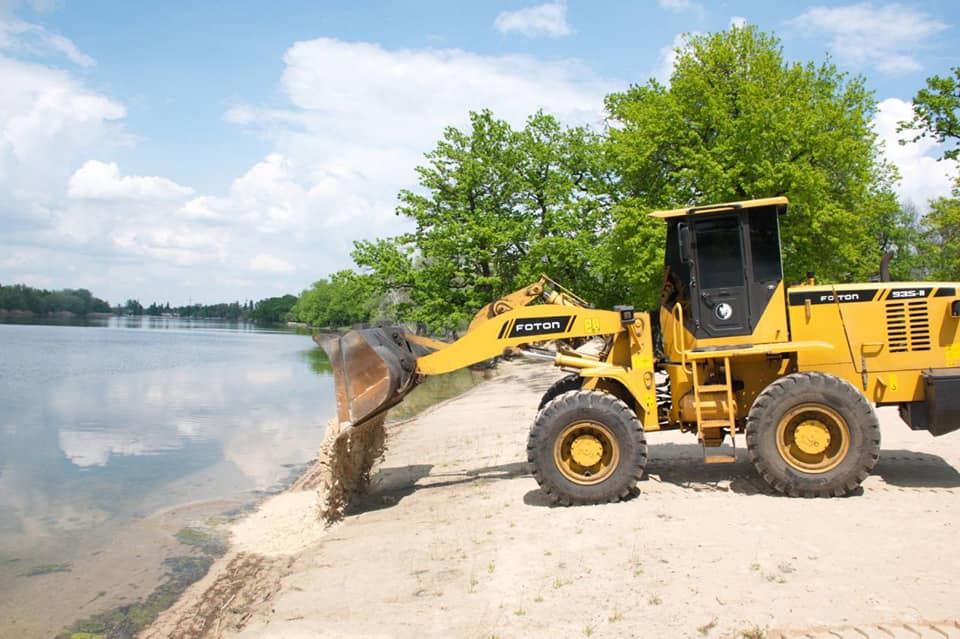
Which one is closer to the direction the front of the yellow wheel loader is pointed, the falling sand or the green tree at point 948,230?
the falling sand

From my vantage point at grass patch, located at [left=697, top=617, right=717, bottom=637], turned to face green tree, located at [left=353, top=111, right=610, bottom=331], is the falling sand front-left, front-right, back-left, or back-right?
front-left

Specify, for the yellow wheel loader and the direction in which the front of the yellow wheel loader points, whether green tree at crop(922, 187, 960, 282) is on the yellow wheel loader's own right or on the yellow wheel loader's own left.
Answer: on the yellow wheel loader's own right

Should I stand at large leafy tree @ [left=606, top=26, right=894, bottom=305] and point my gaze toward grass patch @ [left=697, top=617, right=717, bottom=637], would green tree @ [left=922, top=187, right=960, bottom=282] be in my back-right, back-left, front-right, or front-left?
back-left

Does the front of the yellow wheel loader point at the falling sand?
yes

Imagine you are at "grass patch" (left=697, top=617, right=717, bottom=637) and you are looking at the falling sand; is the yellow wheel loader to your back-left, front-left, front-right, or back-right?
front-right

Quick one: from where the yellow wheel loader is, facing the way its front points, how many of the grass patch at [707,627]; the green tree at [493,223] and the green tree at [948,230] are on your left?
1

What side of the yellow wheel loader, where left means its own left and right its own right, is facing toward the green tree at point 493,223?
right

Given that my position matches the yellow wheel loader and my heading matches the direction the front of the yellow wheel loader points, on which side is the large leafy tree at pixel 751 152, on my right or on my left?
on my right

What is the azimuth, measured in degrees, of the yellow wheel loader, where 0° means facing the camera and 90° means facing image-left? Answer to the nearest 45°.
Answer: approximately 90°

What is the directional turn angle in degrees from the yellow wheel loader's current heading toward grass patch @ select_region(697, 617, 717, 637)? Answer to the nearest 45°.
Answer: approximately 90° to its left

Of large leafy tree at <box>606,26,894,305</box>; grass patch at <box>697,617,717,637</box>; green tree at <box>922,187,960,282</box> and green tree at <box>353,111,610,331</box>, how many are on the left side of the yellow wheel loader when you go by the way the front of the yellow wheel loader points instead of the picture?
1

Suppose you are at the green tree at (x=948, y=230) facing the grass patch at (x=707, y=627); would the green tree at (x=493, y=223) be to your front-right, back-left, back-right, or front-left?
front-right

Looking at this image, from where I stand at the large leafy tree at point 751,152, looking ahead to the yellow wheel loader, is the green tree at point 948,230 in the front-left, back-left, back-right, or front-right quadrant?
back-left
